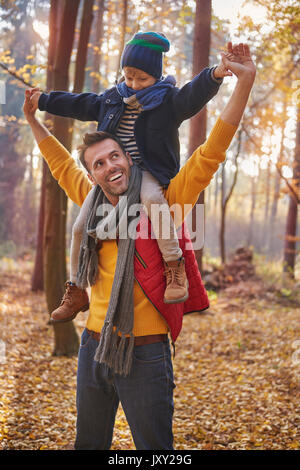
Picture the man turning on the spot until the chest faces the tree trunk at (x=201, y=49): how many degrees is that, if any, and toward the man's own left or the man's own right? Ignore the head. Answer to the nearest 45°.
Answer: approximately 180°

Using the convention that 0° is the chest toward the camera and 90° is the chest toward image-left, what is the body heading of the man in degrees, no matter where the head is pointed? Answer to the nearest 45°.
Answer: approximately 0°

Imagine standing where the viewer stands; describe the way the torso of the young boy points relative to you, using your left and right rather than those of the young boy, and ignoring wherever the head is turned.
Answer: facing the viewer and to the left of the viewer

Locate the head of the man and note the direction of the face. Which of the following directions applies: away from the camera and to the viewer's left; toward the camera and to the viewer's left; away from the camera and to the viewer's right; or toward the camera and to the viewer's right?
toward the camera and to the viewer's right

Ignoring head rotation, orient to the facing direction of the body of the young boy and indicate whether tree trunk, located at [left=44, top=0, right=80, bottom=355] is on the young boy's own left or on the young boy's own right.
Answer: on the young boy's own right

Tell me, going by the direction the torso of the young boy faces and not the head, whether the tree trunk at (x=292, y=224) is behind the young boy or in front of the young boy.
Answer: behind

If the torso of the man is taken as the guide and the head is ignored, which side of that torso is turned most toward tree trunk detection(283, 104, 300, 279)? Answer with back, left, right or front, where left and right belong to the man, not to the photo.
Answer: back

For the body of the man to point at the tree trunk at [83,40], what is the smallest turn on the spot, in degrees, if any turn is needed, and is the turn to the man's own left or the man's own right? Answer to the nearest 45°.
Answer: approximately 180°
